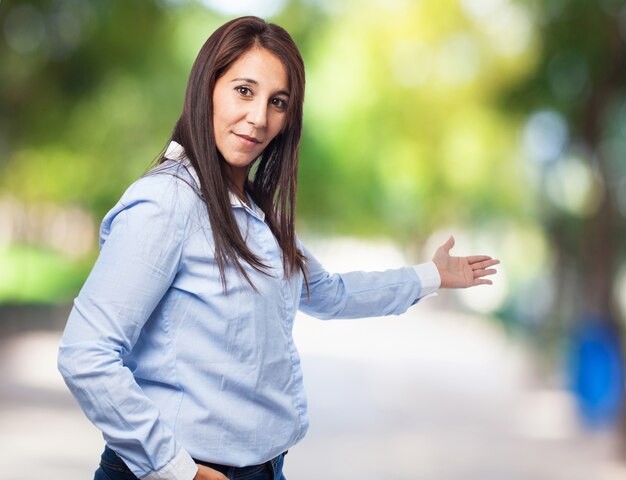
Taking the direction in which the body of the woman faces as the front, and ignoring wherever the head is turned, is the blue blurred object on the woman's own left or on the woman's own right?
on the woman's own left

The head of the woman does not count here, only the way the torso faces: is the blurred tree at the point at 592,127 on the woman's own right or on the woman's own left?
on the woman's own left

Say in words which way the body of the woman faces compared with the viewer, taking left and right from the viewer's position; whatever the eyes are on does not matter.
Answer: facing the viewer and to the right of the viewer
